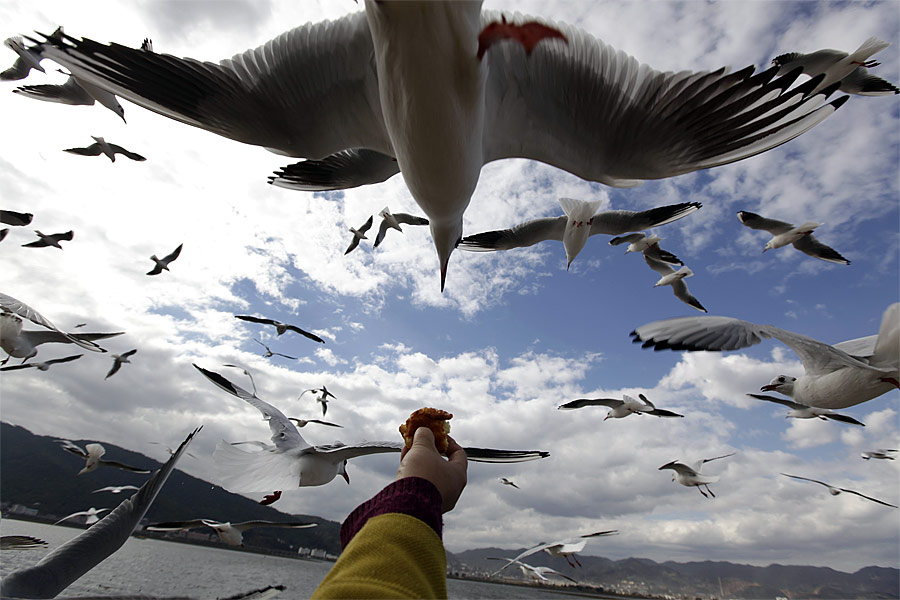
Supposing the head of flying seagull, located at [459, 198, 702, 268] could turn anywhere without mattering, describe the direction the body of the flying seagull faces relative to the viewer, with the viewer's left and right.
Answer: facing away from the viewer

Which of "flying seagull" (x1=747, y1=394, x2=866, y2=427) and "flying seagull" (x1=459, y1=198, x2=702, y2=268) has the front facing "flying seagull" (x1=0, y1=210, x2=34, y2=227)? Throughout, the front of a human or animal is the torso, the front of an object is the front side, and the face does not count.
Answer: "flying seagull" (x1=747, y1=394, x2=866, y2=427)

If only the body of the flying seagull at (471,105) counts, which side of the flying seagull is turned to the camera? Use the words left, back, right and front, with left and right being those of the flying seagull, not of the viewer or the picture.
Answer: back

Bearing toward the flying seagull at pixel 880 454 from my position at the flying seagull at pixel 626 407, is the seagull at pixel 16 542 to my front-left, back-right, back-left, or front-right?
back-right

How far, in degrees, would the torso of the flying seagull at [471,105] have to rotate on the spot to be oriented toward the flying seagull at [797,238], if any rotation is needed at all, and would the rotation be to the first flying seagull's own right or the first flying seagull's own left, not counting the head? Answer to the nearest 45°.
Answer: approximately 45° to the first flying seagull's own right

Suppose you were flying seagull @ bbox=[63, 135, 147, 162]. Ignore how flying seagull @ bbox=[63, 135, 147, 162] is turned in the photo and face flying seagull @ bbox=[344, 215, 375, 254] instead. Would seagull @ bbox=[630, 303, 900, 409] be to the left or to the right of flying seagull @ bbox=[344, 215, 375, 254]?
right

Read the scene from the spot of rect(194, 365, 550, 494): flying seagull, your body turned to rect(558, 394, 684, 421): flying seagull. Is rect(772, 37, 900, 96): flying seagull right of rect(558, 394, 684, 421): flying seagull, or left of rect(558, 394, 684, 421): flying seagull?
right
